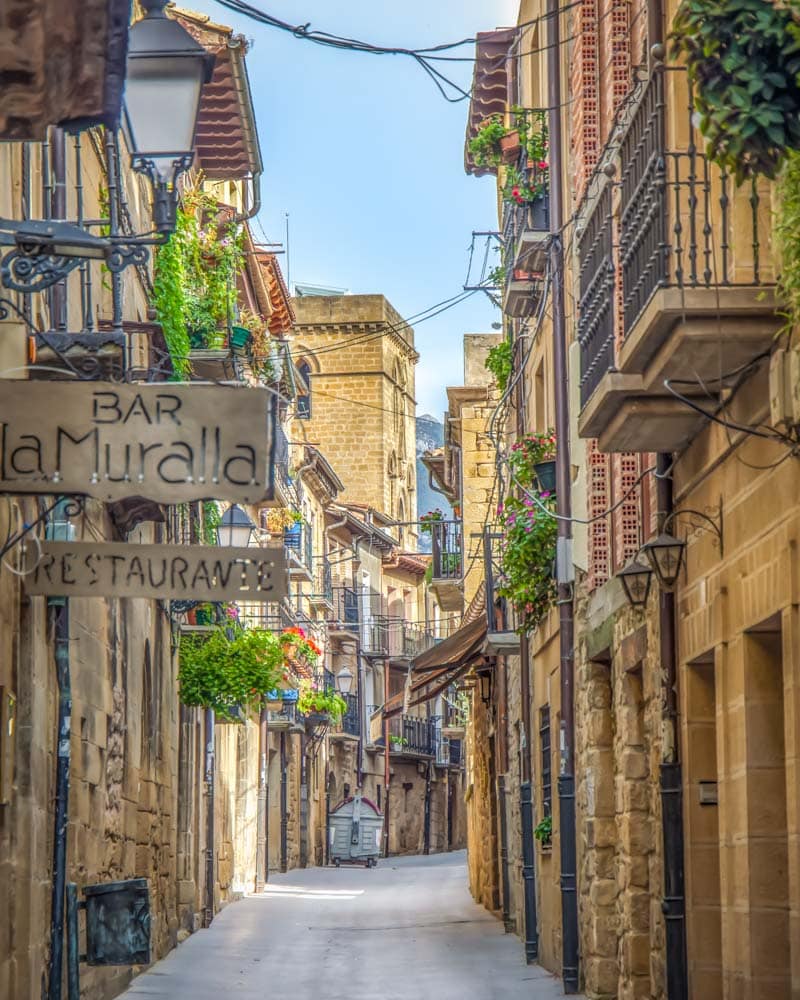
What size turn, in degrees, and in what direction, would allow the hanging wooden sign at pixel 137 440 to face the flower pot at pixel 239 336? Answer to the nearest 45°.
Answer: approximately 180°

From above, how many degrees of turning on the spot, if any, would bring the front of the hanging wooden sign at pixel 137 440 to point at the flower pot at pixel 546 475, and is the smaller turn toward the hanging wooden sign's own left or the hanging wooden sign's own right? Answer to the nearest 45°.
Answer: approximately 180°

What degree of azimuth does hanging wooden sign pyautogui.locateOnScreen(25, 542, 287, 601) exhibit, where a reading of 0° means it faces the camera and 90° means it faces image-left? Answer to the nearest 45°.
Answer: approximately 0°

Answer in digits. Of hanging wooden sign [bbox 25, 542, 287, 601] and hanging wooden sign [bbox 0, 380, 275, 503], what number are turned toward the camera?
2

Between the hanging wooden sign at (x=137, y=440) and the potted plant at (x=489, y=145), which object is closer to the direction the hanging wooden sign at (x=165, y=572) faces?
the hanging wooden sign

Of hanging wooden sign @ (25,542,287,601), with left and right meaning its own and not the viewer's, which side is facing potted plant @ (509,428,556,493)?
back

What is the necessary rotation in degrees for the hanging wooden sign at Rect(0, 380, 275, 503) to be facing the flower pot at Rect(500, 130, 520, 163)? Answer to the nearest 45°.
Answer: approximately 180°

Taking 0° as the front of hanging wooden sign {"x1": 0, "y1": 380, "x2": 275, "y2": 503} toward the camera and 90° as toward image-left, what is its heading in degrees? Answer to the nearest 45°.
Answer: approximately 0°

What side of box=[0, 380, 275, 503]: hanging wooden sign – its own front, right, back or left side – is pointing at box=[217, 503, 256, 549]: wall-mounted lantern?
back

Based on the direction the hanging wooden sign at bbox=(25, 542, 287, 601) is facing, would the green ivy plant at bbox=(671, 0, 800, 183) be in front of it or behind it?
in front

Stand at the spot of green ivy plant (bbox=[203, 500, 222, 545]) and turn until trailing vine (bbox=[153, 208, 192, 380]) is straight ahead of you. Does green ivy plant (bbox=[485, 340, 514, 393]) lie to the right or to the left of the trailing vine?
left

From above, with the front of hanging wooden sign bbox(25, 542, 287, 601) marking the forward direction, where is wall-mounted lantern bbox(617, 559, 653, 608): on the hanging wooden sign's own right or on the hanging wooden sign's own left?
on the hanging wooden sign's own left

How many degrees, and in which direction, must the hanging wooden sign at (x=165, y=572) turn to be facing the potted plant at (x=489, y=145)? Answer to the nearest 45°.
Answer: approximately 180°

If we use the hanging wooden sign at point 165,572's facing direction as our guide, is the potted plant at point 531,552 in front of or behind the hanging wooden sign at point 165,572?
behind

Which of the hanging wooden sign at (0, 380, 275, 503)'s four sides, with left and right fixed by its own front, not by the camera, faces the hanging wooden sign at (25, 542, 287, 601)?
back

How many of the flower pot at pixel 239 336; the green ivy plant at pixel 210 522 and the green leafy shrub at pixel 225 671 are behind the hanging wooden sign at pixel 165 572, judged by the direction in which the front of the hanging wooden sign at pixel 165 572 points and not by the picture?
3

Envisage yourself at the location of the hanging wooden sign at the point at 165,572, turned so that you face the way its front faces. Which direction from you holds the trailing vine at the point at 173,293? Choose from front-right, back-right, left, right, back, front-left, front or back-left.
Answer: back

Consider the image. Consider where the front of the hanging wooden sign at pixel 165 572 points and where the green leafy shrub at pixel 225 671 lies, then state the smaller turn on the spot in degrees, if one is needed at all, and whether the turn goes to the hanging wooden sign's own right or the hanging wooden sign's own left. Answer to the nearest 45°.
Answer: approximately 180°
